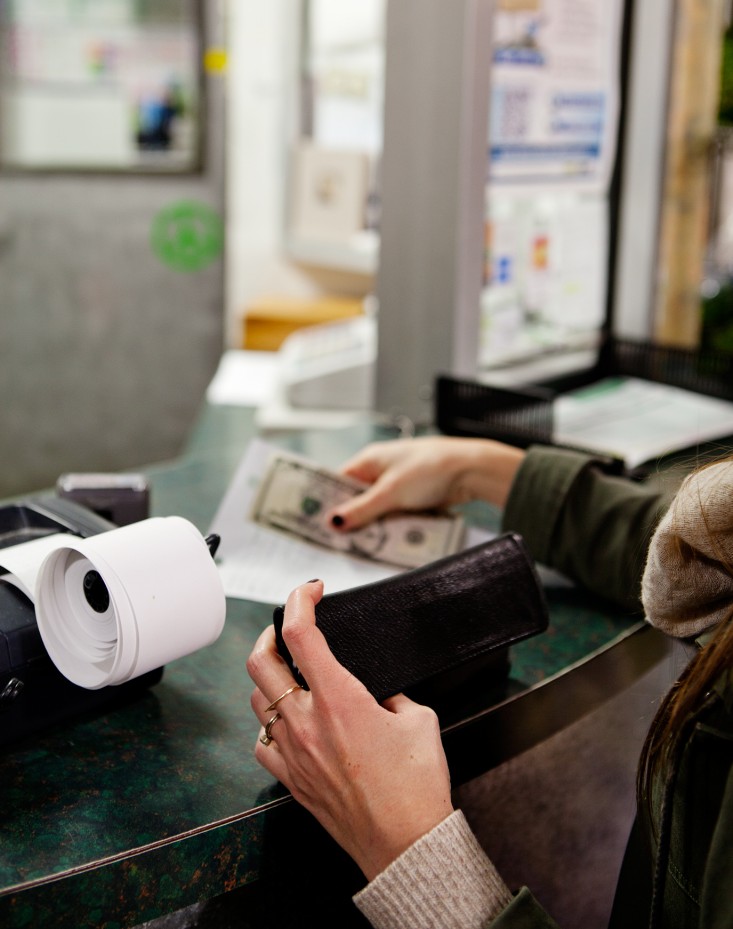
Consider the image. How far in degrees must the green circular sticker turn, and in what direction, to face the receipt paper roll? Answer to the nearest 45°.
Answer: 0° — it already faces it

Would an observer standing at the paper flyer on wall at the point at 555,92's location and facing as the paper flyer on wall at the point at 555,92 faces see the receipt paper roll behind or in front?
in front

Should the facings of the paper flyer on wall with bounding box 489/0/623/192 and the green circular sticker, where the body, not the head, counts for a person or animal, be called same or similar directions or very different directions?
same or similar directions

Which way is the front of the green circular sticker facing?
toward the camera

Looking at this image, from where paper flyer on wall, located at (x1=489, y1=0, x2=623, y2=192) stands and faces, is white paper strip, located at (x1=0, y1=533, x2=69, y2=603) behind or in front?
in front

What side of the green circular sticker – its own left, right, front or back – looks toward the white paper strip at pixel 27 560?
front

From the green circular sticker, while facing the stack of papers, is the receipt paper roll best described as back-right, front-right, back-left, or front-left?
front-right

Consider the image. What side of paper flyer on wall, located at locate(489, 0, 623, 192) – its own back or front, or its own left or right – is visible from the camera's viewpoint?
front

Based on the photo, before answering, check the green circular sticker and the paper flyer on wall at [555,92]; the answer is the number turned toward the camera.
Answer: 2

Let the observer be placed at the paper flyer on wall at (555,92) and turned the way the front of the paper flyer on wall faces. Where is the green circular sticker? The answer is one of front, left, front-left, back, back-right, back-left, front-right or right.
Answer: back-right
